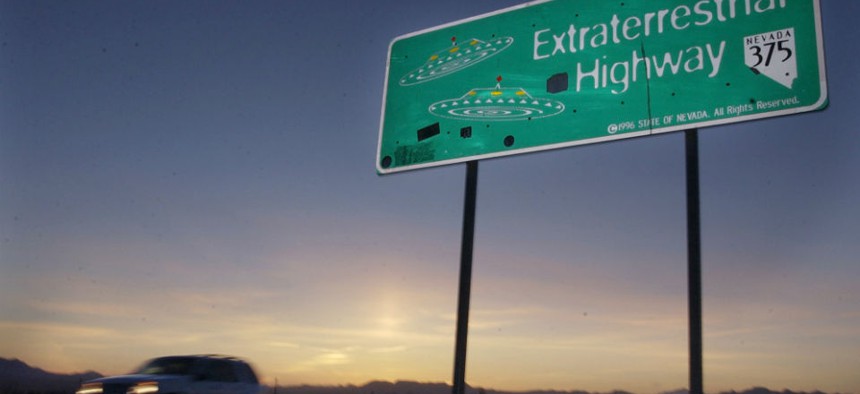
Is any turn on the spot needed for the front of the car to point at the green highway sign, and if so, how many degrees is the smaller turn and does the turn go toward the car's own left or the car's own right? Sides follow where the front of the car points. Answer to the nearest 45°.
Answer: approximately 90° to the car's own left

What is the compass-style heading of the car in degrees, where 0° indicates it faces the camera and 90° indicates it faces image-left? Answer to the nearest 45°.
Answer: approximately 45°
